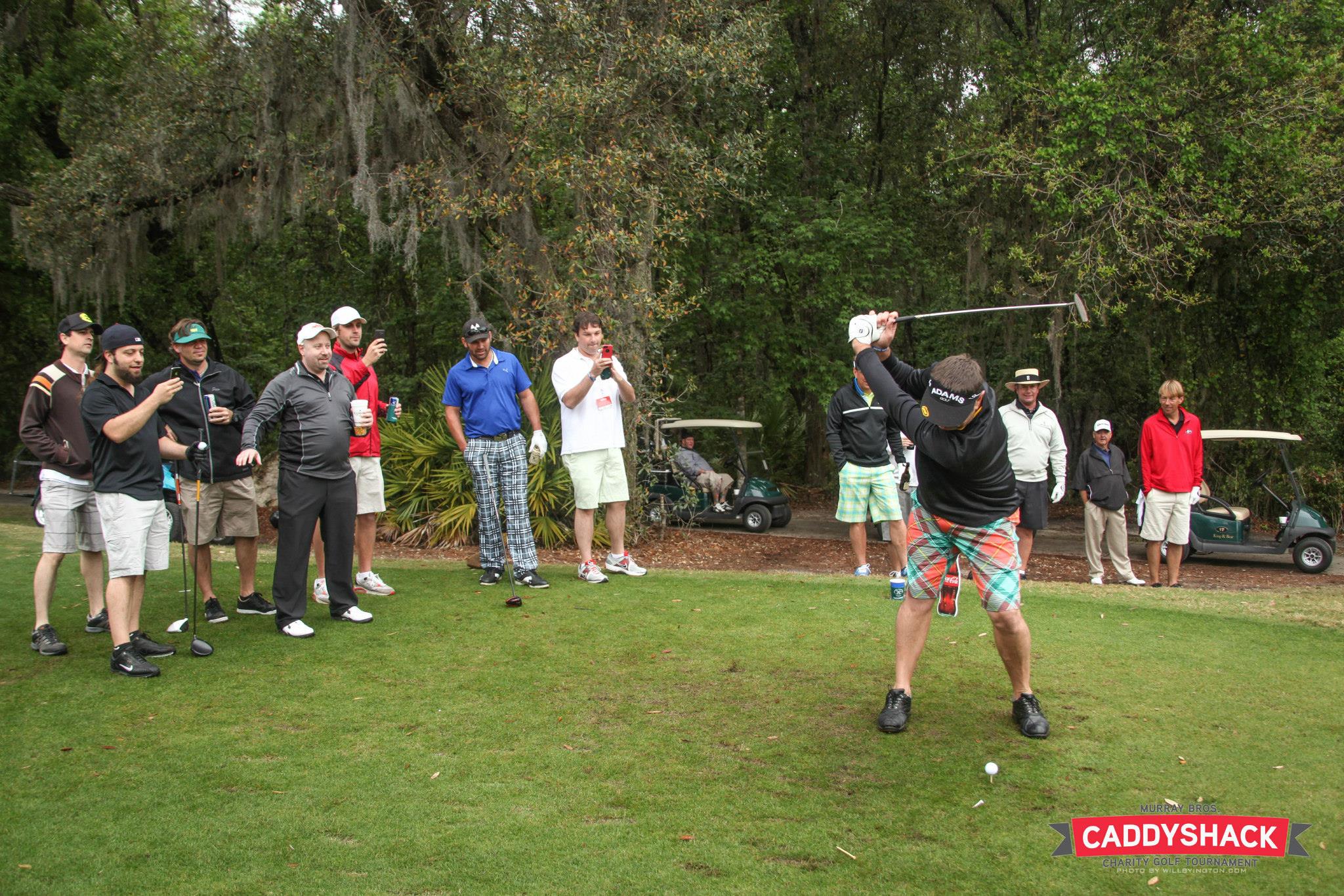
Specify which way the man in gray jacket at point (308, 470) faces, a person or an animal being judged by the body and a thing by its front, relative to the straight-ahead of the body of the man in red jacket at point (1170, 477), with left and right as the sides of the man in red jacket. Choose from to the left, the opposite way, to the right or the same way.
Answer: to the left

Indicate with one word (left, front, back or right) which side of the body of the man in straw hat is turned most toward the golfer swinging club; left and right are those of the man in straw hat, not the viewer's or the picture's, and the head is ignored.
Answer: front

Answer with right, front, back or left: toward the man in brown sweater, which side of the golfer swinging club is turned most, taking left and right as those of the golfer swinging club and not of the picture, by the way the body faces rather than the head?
right

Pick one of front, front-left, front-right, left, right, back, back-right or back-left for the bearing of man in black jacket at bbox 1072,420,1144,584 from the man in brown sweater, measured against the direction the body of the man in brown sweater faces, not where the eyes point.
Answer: front-left

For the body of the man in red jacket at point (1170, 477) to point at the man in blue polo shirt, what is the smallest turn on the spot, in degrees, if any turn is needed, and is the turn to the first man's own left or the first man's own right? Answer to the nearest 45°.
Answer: approximately 45° to the first man's own right

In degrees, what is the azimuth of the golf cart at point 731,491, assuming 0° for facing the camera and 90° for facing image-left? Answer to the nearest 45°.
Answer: approximately 270°

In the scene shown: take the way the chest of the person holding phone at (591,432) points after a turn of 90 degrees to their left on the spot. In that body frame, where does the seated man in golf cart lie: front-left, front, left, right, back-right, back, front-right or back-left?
front-left

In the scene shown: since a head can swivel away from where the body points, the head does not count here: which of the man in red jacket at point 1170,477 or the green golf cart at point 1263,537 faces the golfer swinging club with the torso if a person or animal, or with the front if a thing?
the man in red jacket

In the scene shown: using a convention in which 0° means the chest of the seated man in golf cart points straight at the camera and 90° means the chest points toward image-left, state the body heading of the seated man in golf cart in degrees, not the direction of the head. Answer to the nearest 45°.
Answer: approximately 315°

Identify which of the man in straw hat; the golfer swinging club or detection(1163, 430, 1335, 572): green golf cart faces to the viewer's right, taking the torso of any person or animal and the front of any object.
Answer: the green golf cart

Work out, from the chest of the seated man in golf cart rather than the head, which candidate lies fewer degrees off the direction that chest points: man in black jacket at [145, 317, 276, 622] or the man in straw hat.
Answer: the man in straw hat
